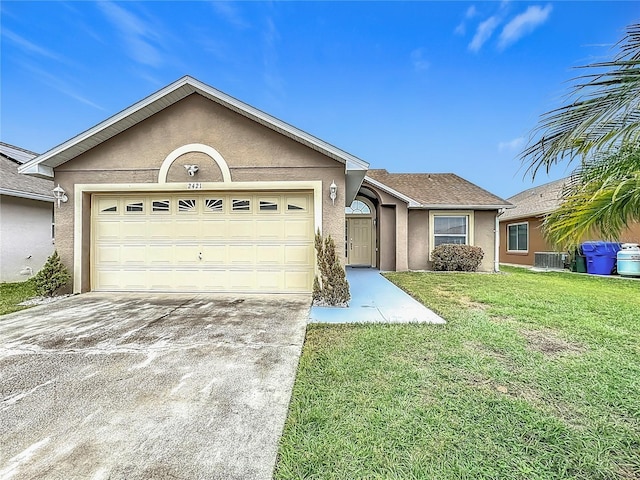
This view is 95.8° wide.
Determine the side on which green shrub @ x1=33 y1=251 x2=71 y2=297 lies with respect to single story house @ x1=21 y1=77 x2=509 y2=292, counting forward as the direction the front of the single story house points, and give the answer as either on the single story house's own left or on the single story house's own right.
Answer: on the single story house's own right

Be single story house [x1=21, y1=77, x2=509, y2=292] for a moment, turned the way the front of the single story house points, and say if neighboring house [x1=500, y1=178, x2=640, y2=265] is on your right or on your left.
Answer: on your left

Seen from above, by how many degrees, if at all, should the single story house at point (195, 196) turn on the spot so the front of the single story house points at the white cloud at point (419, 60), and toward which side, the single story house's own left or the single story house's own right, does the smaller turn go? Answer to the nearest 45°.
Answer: approximately 135° to the single story house's own left

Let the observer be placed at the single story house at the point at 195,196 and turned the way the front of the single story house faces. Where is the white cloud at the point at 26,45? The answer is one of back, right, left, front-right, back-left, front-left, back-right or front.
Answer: back-right

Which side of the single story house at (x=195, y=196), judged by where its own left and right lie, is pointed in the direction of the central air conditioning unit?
left

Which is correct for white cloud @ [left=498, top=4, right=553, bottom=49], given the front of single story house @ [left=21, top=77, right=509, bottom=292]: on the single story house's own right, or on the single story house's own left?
on the single story house's own left

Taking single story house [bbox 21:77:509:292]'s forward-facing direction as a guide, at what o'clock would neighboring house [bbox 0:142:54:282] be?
The neighboring house is roughly at 4 o'clock from the single story house.

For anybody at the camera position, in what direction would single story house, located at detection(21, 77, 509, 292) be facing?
facing the viewer
